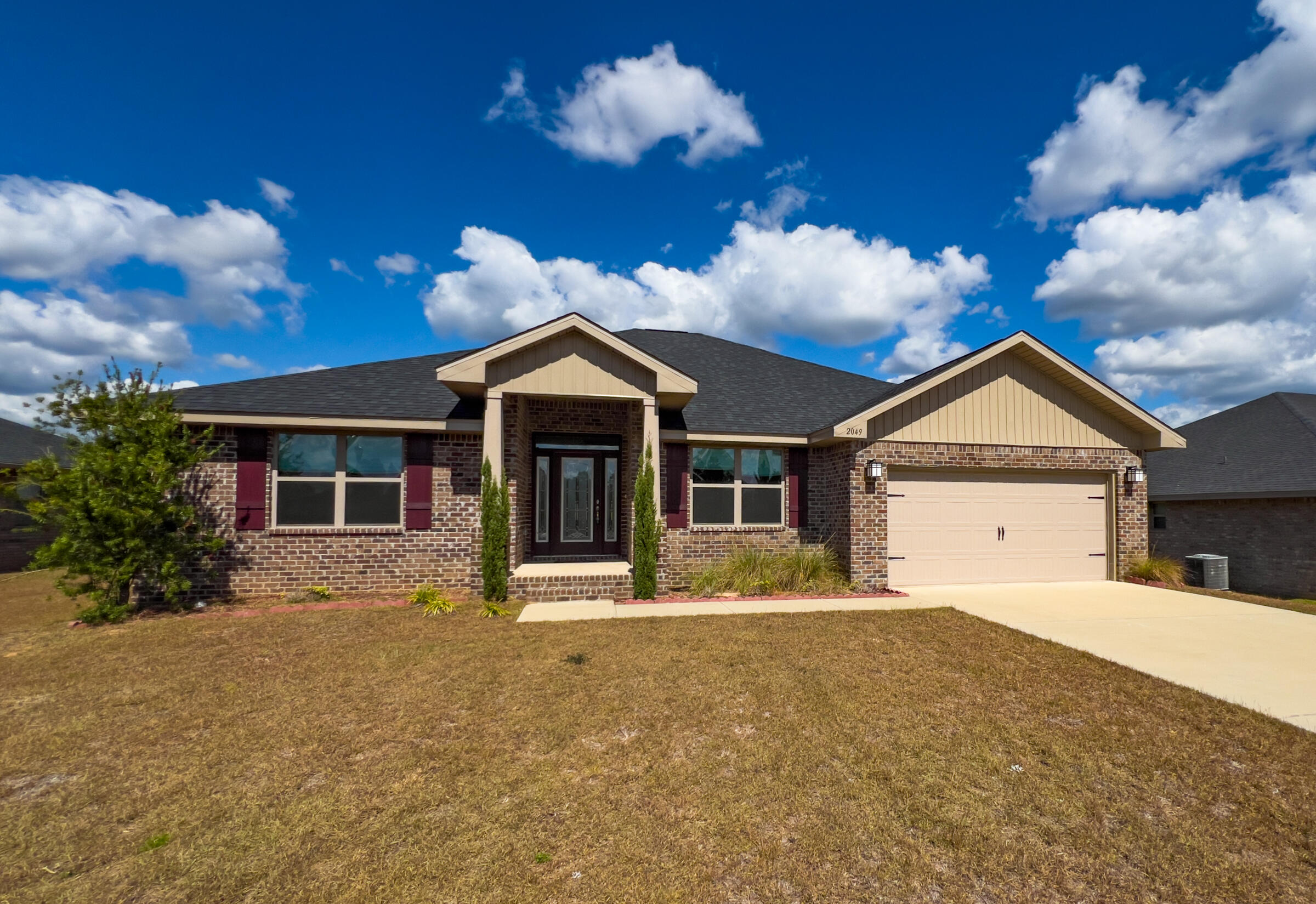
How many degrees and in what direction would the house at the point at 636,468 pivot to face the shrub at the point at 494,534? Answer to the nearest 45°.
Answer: approximately 45° to its right

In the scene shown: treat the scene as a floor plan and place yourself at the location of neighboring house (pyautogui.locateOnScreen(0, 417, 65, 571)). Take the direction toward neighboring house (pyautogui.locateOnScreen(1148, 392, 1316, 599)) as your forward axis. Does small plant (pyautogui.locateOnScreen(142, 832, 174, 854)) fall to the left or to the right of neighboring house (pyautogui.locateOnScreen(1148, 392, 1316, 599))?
right

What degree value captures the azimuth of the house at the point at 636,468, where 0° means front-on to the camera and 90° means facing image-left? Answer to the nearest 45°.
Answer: approximately 0°

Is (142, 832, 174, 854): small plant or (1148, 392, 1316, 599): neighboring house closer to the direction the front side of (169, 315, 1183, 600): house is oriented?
the small plant

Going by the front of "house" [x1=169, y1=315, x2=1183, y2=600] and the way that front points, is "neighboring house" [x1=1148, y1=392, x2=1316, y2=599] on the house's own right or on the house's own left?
on the house's own left

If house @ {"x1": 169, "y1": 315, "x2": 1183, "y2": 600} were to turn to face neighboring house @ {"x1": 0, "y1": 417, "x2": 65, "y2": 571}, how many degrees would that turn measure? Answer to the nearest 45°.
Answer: approximately 90° to its right

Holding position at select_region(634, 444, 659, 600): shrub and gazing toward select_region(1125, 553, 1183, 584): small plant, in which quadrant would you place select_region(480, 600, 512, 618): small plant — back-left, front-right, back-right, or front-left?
back-right

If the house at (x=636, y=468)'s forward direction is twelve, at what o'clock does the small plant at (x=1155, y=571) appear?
The small plant is roughly at 9 o'clock from the house.

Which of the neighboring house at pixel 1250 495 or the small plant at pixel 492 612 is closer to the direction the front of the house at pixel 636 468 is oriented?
the small plant

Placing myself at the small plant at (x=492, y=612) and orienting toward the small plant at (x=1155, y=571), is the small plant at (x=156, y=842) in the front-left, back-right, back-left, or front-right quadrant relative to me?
back-right

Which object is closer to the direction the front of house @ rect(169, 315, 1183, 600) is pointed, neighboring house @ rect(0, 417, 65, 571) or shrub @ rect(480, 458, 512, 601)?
the shrub
